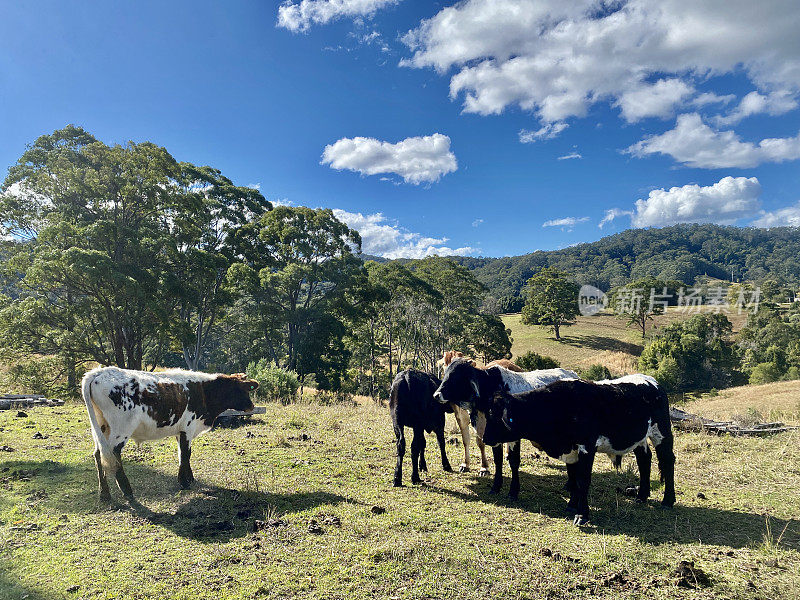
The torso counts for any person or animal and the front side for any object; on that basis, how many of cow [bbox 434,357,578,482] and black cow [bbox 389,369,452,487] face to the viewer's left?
1

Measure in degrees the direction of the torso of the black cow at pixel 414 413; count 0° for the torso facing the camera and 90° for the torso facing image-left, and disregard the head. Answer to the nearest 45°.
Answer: approximately 225°

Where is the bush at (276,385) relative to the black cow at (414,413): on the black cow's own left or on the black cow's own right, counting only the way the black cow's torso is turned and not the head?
on the black cow's own left

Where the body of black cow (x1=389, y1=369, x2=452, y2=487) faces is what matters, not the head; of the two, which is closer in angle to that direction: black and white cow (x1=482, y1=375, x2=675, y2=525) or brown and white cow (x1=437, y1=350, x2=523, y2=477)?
the brown and white cow

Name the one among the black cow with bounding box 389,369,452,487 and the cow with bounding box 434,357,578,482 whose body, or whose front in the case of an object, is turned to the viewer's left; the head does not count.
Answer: the cow

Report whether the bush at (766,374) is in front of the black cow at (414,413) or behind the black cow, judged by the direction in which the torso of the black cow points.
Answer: in front

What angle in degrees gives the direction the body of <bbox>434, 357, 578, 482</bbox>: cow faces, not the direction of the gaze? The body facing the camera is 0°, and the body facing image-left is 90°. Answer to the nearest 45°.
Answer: approximately 90°

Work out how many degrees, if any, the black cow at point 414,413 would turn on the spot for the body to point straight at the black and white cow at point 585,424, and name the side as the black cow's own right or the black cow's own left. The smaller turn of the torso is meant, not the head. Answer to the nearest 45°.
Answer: approximately 90° to the black cow's own right

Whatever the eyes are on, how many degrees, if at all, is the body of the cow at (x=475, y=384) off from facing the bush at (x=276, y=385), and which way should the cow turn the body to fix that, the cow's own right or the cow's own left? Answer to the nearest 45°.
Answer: approximately 45° to the cow's own right
